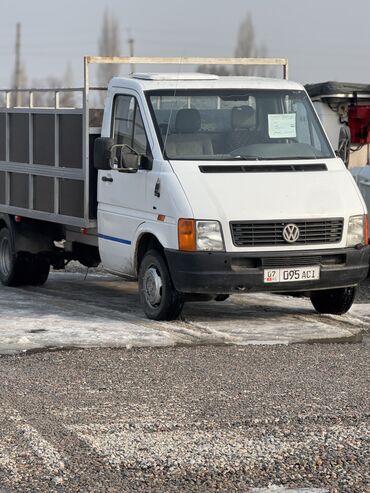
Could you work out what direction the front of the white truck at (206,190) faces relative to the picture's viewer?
facing the viewer and to the right of the viewer
